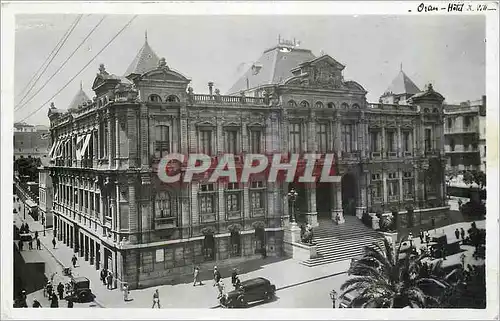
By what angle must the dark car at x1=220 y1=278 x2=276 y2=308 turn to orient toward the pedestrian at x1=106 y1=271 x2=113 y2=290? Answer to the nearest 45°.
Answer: approximately 45° to its right

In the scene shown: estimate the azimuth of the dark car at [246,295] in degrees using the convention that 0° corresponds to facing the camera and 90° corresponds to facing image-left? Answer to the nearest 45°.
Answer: approximately 45°

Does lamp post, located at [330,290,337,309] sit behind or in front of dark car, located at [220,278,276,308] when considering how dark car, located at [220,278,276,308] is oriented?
behind

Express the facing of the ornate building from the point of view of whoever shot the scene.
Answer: facing the viewer and to the right of the viewer

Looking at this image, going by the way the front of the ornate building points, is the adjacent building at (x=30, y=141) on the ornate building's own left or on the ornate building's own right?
on the ornate building's own right

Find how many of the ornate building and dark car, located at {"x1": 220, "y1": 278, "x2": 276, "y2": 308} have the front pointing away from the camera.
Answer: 0

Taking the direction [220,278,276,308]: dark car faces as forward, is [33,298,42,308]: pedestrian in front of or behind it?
in front

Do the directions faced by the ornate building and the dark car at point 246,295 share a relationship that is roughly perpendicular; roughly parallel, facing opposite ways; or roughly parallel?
roughly perpendicular

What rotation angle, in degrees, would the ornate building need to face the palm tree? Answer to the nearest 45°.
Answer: approximately 45° to its left
